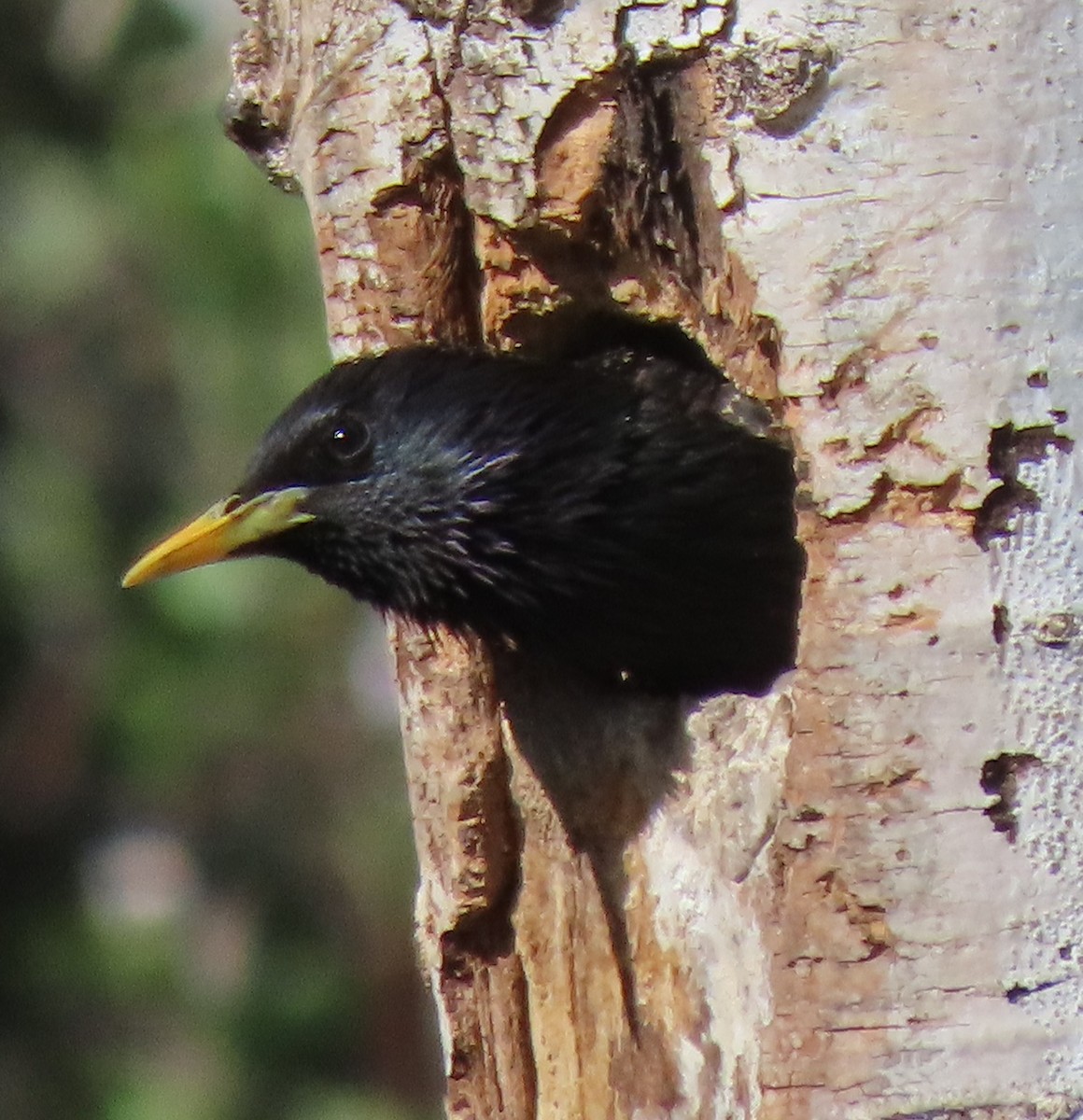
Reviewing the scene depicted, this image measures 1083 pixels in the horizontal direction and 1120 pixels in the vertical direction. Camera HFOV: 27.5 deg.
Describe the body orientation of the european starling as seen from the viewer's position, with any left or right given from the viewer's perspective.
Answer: facing to the left of the viewer
